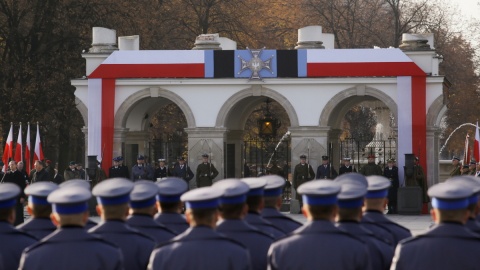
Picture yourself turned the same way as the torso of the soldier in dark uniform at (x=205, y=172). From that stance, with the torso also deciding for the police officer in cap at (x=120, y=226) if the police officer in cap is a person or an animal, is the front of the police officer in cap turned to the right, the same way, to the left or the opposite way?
the opposite way

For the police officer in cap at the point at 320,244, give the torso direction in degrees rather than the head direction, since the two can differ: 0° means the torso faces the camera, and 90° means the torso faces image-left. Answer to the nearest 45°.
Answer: approximately 180°

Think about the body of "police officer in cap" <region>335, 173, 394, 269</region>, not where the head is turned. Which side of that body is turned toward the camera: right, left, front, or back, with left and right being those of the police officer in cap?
back

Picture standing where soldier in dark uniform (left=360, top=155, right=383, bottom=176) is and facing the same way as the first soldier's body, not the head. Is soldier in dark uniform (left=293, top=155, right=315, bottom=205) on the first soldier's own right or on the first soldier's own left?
on the first soldier's own right

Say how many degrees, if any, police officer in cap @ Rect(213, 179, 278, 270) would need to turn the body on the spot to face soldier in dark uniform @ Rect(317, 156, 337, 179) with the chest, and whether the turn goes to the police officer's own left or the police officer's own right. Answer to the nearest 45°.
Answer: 0° — they already face them

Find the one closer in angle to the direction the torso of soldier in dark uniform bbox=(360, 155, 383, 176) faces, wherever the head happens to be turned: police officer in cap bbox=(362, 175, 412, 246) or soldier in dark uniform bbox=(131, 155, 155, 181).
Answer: the police officer in cap

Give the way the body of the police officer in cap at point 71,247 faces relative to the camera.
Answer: away from the camera

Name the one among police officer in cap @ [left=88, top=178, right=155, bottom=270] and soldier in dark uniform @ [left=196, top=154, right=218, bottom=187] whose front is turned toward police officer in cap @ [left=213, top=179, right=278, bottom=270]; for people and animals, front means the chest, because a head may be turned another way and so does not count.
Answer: the soldier in dark uniform

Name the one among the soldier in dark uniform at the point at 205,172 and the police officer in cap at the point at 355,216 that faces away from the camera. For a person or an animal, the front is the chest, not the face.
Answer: the police officer in cap

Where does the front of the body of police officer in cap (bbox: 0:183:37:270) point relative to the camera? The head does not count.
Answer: away from the camera

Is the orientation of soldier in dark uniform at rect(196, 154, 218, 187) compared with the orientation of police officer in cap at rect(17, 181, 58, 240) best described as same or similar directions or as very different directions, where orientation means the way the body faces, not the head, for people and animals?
very different directions

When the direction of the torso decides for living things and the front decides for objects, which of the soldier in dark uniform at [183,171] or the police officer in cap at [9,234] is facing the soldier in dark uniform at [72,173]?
the police officer in cap

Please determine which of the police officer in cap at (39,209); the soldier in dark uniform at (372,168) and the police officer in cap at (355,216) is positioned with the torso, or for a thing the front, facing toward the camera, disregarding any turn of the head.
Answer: the soldier in dark uniform

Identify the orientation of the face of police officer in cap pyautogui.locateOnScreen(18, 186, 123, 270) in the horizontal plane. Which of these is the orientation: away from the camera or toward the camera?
away from the camera

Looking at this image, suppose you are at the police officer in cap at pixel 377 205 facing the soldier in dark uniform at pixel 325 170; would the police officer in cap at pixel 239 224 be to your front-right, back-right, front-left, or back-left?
back-left

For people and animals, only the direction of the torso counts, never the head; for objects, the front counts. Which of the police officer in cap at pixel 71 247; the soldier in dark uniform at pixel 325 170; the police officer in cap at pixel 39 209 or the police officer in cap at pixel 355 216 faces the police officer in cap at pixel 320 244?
the soldier in dark uniform
